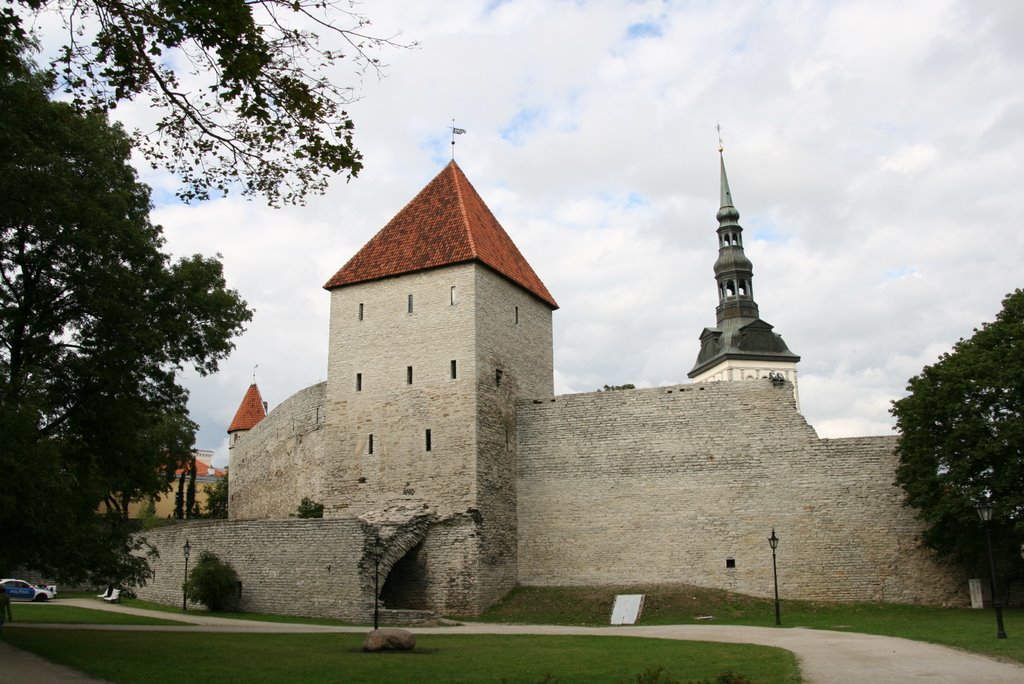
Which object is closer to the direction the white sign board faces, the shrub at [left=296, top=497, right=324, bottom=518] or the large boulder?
the large boulder

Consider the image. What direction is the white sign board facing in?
toward the camera

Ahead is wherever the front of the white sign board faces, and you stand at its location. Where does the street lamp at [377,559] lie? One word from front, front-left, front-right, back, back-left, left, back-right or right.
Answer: right

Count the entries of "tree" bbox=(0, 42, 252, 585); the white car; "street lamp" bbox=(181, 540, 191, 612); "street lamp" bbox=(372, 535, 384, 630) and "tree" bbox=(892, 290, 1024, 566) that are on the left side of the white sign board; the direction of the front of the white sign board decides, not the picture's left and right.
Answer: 1

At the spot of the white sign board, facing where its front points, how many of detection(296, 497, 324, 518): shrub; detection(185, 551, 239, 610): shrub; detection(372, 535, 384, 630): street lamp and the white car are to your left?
0

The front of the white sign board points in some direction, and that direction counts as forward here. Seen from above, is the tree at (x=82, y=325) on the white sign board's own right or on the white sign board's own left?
on the white sign board's own right

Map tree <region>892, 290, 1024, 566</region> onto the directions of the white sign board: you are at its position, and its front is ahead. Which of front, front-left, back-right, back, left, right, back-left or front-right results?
left

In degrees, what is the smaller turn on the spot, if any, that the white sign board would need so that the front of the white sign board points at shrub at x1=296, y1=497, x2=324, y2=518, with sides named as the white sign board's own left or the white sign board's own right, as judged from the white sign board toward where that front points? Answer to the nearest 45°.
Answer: approximately 135° to the white sign board's own right

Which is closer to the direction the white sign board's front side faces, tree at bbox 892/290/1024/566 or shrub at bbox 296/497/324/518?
the tree

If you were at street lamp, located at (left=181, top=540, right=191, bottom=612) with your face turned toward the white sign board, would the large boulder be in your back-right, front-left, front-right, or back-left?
front-right

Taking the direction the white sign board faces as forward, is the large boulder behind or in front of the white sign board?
in front

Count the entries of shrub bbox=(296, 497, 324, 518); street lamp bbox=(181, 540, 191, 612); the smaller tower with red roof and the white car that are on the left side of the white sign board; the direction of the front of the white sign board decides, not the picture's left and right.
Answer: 0

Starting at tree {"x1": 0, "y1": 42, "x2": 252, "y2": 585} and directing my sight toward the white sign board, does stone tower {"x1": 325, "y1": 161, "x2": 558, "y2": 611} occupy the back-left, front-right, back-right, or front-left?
front-left

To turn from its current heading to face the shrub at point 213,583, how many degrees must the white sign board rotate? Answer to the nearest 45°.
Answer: approximately 90° to its right

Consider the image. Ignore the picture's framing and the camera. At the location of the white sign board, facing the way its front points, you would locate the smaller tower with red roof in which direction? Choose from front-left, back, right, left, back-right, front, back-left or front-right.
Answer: back-right

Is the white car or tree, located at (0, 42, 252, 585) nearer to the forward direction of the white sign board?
the tree
